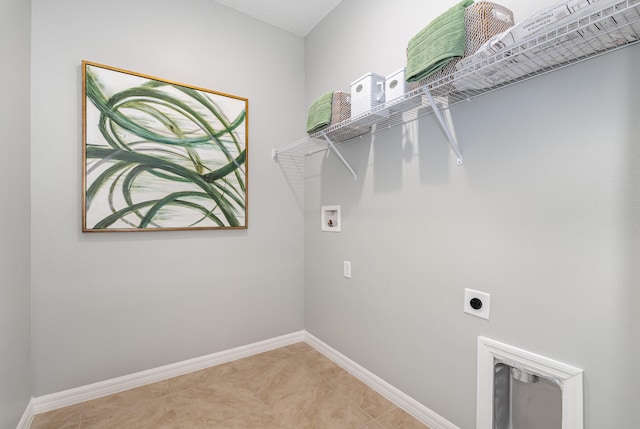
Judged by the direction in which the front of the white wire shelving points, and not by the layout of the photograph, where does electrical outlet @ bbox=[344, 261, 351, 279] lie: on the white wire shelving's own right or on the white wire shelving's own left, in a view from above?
on the white wire shelving's own right

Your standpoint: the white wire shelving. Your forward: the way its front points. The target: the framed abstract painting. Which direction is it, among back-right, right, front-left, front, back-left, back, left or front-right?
front-right

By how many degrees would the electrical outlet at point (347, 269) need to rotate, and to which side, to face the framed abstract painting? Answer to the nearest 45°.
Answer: approximately 45° to its right

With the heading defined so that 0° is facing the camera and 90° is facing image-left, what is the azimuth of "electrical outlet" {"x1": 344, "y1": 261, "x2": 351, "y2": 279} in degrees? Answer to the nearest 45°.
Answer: approximately 45°

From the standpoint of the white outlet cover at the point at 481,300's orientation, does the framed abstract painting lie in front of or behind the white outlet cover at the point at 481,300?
in front

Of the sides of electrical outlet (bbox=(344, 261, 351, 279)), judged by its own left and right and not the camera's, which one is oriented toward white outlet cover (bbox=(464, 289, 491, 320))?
left

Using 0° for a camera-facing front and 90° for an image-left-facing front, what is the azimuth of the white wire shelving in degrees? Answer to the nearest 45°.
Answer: approximately 45°
